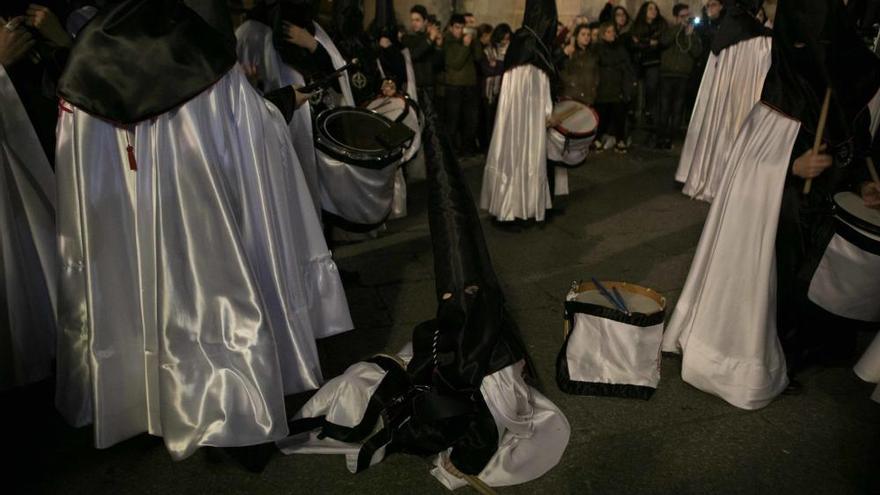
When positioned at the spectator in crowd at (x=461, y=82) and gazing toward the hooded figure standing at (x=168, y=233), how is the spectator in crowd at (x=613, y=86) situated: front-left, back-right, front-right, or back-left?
back-left

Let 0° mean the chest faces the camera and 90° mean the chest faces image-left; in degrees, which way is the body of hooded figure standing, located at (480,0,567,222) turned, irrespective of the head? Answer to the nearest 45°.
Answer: approximately 225°

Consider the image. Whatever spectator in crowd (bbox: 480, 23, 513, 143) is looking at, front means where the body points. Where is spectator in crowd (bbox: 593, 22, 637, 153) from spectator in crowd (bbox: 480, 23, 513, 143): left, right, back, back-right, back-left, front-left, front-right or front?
front-left

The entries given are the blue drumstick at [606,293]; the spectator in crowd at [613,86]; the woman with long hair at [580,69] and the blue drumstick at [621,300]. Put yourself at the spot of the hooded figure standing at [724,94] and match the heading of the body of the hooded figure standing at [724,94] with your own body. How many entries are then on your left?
2

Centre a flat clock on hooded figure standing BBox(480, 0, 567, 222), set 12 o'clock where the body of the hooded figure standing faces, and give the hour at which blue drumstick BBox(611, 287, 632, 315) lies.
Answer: The blue drumstick is roughly at 4 o'clock from the hooded figure standing.

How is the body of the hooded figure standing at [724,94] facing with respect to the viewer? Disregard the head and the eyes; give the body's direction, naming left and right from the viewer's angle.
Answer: facing away from the viewer and to the right of the viewer

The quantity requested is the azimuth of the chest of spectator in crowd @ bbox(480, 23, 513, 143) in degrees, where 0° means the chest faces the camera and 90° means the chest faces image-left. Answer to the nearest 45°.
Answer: approximately 315°

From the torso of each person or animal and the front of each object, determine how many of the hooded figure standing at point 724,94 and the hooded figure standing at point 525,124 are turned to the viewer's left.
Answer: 0

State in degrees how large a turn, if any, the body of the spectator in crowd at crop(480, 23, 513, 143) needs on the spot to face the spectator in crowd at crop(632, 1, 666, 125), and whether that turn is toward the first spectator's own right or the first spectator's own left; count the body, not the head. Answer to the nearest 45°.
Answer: approximately 45° to the first spectator's own left
